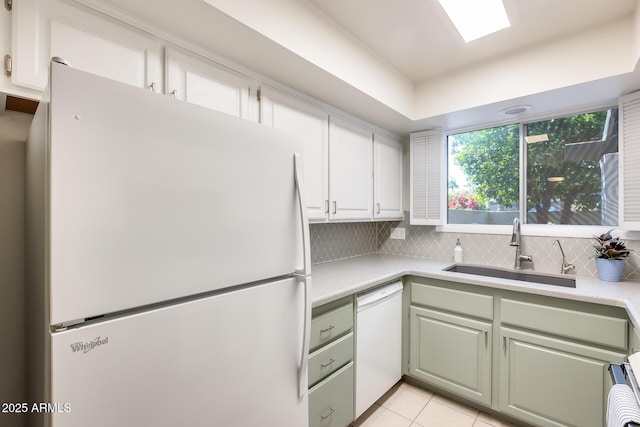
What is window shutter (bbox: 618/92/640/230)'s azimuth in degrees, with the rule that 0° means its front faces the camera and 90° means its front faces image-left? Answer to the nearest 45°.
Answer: approximately 45°

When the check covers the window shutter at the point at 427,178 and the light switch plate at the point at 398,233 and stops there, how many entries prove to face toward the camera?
2

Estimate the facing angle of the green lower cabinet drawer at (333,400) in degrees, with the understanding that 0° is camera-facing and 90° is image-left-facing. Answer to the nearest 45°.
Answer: approximately 315°

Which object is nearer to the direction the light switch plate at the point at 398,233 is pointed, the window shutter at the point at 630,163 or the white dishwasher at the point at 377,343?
the white dishwasher

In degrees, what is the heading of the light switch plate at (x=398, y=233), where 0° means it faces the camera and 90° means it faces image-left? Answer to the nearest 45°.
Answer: approximately 0°

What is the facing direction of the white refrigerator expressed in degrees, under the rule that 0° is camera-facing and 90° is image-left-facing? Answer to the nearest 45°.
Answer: approximately 315°

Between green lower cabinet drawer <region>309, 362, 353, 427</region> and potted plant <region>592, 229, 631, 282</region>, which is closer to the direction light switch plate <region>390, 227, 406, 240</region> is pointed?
the green lower cabinet drawer
